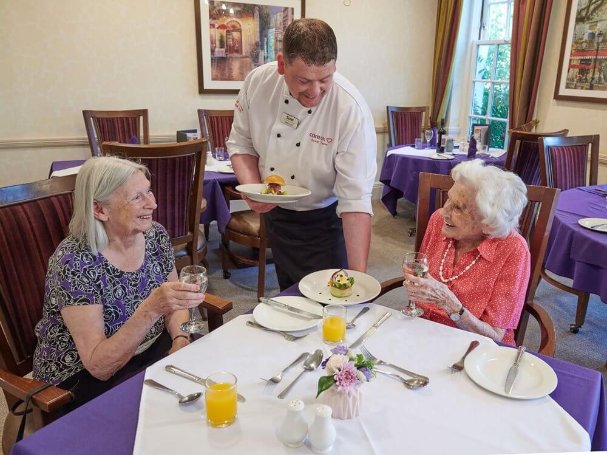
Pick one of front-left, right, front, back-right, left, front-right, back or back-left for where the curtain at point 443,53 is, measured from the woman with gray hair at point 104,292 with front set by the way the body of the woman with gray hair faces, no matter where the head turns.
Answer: left

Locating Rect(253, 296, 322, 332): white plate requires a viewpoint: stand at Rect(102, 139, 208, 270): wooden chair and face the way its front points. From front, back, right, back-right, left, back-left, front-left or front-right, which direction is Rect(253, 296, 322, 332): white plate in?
back

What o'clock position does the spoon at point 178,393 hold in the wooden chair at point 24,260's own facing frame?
The spoon is roughly at 1 o'clock from the wooden chair.

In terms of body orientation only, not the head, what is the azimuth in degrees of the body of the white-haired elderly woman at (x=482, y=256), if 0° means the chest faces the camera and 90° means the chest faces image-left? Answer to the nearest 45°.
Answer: approximately 45°

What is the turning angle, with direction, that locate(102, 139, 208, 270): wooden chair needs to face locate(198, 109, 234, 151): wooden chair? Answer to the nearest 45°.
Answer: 0° — it already faces it

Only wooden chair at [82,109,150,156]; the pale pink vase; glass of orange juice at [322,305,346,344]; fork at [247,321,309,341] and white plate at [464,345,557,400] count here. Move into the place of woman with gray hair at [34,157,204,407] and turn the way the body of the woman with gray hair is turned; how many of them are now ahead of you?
4

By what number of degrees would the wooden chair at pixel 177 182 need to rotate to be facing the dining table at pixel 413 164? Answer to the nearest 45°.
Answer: approximately 45° to its right

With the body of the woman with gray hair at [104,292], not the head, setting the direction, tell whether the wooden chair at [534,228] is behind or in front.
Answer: in front

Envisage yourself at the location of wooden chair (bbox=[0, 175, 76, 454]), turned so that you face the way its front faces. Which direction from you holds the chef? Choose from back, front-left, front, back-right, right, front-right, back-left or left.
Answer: front-left

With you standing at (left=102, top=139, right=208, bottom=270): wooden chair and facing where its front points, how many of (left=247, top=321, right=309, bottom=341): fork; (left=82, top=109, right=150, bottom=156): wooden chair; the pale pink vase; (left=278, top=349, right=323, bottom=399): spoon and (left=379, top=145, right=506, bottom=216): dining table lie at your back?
3

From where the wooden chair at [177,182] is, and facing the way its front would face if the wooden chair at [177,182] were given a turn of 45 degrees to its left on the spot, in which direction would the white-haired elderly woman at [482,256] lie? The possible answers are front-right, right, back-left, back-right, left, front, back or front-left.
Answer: back

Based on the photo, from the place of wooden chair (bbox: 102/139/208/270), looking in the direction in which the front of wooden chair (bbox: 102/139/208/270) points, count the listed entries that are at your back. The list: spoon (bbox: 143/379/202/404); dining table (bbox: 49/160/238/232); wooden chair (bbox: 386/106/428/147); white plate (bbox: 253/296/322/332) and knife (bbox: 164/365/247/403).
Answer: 3

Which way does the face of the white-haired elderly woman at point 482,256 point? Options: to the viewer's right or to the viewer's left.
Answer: to the viewer's left

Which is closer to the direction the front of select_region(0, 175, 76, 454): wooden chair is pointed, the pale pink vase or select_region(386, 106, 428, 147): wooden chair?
the pale pink vase

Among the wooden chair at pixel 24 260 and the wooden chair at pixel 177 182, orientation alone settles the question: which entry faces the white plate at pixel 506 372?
the wooden chair at pixel 24 260

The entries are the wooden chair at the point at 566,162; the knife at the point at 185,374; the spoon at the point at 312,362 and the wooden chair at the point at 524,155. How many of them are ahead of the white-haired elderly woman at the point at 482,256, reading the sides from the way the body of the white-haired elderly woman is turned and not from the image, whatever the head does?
2

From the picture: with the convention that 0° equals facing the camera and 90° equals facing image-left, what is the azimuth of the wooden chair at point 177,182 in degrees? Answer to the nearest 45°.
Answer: approximately 180°
